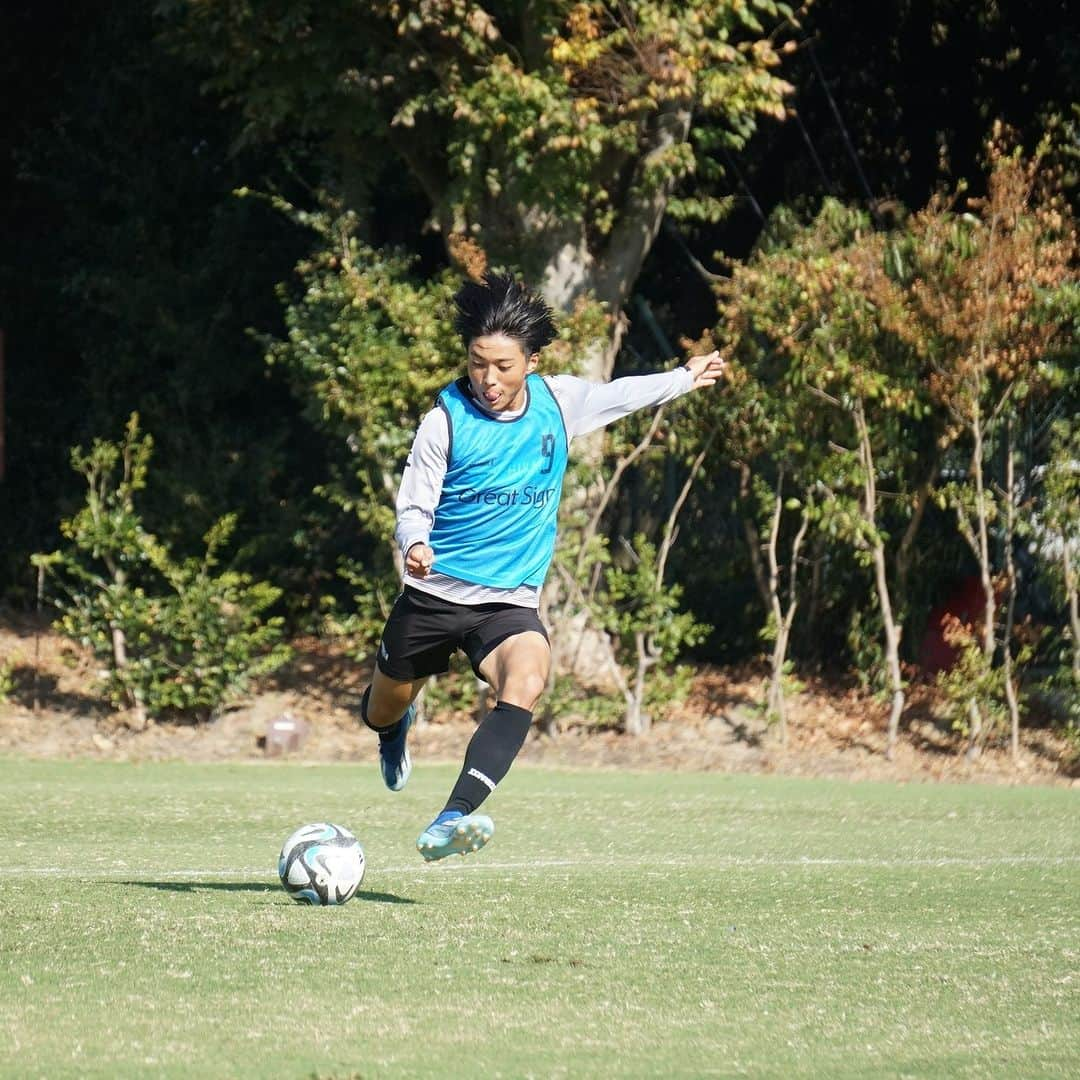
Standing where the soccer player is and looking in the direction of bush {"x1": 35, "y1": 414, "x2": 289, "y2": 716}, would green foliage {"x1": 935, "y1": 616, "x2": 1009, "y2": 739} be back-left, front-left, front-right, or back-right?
front-right

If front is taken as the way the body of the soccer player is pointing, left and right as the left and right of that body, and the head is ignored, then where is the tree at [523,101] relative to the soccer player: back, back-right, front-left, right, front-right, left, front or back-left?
back

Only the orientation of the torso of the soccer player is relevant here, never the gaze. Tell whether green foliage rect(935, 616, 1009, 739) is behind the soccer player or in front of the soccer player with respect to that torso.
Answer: behind

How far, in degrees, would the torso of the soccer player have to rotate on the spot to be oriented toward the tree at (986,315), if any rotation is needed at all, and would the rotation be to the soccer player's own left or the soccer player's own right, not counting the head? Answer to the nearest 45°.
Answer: approximately 135° to the soccer player's own left

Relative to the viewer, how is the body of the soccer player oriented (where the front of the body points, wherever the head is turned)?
toward the camera

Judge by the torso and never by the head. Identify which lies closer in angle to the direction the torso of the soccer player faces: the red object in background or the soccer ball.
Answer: the soccer ball

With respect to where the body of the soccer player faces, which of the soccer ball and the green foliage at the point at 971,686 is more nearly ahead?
the soccer ball

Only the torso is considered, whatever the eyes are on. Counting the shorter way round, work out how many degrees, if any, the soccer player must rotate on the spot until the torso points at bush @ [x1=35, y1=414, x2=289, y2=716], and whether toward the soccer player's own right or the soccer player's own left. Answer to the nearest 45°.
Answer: approximately 180°

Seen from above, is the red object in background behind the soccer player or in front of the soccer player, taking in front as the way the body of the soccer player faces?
behind

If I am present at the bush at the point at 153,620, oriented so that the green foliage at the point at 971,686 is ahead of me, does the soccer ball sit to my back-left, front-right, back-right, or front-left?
front-right

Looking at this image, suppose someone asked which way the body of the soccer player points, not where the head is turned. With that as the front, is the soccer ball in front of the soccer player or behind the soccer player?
in front
